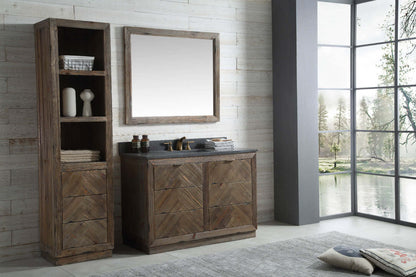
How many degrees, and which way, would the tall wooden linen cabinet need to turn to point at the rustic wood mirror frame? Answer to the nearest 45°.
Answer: approximately 90° to its left

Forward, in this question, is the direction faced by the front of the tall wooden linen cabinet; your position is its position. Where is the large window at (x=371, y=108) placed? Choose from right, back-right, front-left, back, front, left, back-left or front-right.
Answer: front-left

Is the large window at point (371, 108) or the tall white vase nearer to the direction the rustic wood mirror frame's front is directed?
the large window

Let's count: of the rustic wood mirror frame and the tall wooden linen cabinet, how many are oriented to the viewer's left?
0

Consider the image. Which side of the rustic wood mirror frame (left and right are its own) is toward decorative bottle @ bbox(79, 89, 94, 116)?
right

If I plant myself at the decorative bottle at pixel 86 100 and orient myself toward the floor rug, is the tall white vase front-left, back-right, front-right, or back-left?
back-right

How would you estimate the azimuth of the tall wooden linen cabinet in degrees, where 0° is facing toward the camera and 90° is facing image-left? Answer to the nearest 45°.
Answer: approximately 315°

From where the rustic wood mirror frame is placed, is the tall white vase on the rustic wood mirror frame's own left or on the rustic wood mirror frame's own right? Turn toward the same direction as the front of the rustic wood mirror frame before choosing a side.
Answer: on the rustic wood mirror frame's own right

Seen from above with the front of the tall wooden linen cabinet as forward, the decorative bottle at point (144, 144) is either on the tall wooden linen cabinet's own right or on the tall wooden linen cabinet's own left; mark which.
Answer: on the tall wooden linen cabinet's own left

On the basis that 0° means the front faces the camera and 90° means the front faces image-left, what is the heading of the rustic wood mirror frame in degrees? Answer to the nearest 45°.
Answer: approximately 315°

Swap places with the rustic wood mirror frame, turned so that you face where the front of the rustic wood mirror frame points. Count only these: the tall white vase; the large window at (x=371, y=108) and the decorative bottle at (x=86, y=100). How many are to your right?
2
